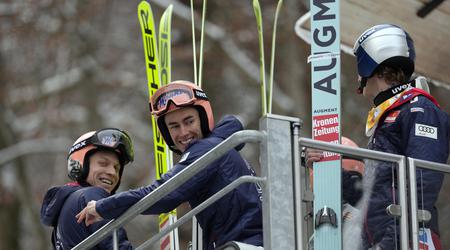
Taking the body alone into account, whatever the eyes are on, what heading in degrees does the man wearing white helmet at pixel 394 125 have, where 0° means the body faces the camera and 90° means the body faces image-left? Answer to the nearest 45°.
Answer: approximately 90°

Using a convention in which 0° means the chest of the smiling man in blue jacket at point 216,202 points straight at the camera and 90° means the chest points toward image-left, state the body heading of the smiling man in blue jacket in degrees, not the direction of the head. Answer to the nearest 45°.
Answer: approximately 90°

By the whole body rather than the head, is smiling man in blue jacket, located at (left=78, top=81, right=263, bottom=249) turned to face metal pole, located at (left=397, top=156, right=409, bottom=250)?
no

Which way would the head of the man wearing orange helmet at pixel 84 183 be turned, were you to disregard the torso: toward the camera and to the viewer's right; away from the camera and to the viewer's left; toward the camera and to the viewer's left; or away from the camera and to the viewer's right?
toward the camera and to the viewer's right

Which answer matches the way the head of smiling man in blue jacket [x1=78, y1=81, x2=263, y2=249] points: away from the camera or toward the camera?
toward the camera
